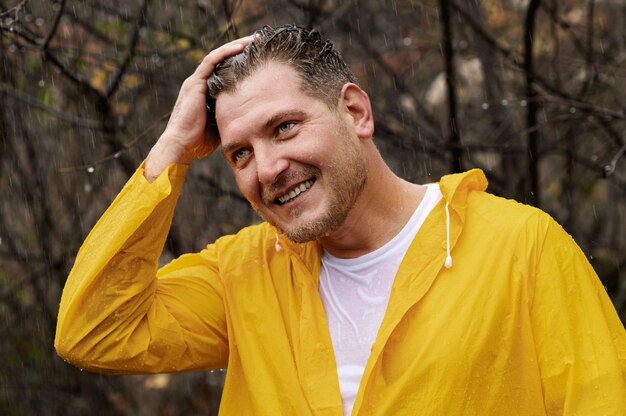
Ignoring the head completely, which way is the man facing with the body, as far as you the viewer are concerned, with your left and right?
facing the viewer and to the left of the viewer

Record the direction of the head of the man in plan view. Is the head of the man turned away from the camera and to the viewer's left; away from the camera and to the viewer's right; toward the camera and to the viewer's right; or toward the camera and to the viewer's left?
toward the camera and to the viewer's left
